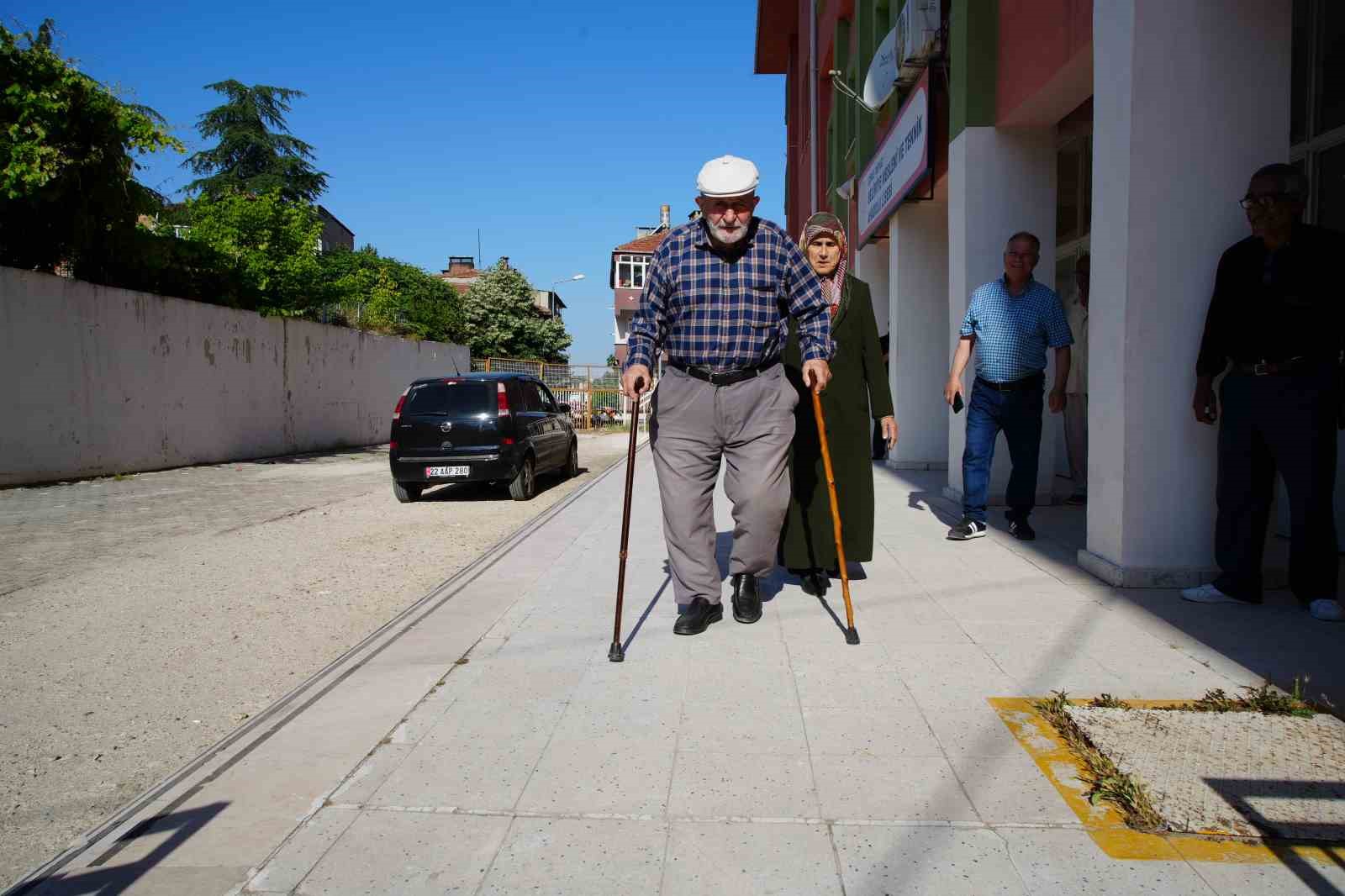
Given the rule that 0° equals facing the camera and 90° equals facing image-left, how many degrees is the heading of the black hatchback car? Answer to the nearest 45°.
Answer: approximately 225°

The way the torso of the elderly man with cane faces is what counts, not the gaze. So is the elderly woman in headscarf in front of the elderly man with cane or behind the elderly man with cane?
behind

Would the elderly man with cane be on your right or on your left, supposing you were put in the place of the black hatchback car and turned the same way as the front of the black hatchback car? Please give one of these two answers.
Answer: on your right

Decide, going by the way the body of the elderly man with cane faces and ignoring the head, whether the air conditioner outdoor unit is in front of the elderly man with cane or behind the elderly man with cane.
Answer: behind

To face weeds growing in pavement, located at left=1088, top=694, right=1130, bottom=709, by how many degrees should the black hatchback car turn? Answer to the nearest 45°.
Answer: approximately 135° to its right

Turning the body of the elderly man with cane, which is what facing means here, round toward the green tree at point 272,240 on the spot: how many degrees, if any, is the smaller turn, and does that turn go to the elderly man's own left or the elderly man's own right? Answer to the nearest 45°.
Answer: approximately 135° to the elderly man's own right

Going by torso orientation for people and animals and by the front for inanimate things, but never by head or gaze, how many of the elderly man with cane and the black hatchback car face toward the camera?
1

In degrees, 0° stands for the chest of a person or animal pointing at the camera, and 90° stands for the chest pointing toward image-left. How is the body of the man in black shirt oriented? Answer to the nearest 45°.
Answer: approximately 45°

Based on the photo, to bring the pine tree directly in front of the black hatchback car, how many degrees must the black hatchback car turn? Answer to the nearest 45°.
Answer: approximately 45° to its left

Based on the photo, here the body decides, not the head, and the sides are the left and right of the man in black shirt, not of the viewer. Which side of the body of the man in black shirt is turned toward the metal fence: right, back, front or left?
right

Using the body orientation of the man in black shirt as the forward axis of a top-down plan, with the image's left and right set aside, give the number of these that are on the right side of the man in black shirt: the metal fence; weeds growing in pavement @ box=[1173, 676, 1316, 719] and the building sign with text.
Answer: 2

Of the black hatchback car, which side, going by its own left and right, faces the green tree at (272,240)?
left
